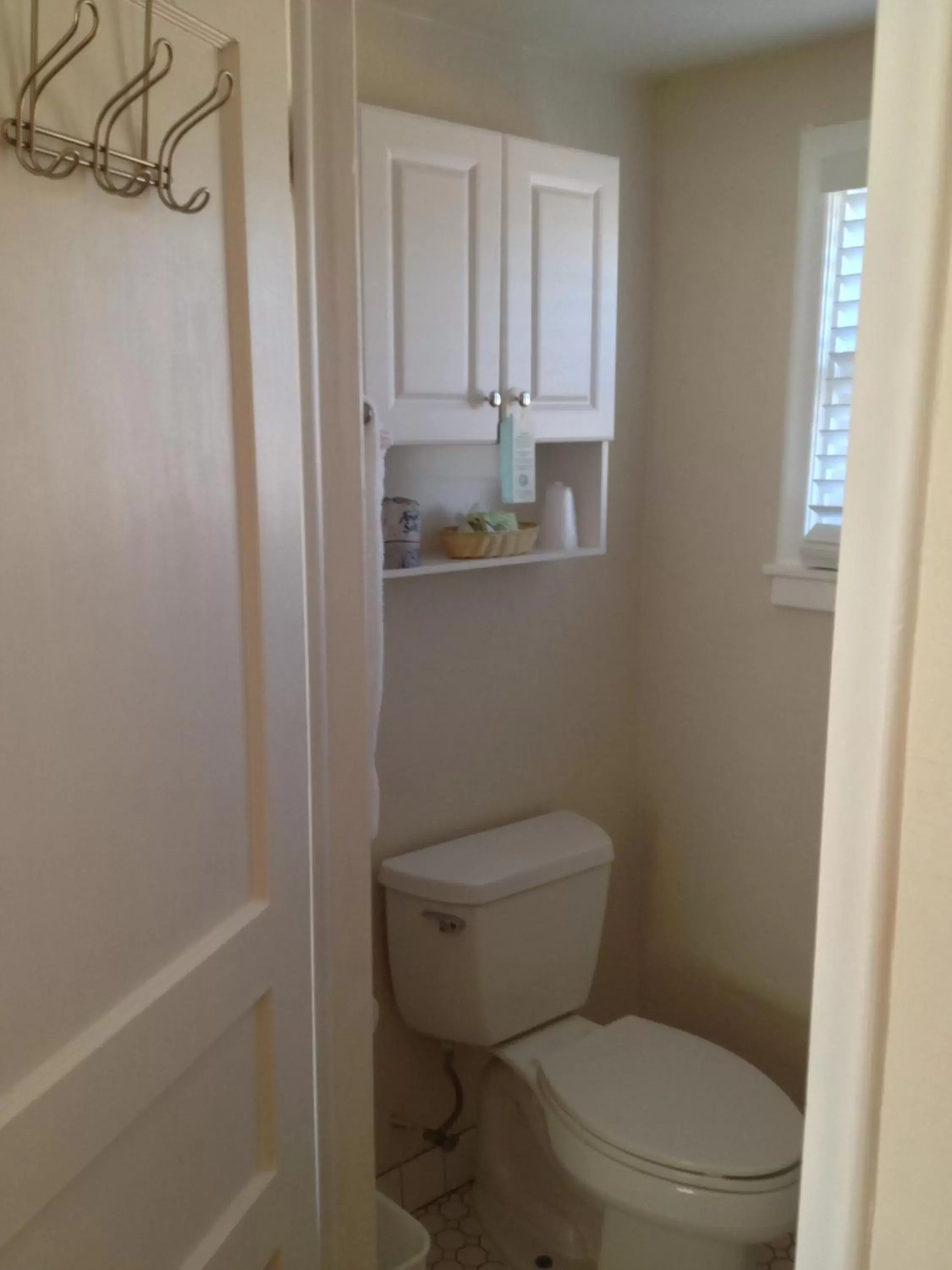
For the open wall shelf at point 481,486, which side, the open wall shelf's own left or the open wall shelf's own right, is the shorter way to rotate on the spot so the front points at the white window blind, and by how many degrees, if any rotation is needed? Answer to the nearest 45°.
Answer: approximately 45° to the open wall shelf's own left

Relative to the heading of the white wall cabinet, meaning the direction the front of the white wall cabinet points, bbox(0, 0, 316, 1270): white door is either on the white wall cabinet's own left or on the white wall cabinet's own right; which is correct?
on the white wall cabinet's own right

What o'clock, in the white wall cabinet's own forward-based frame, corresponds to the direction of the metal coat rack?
The metal coat rack is roughly at 2 o'clock from the white wall cabinet.

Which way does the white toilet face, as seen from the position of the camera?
facing the viewer and to the right of the viewer

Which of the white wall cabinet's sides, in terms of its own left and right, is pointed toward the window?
left
